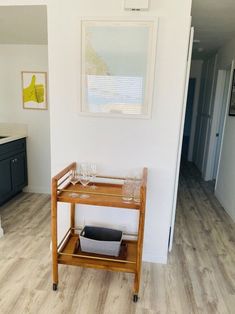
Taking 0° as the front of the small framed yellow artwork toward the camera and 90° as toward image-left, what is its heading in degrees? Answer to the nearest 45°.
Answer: approximately 0°

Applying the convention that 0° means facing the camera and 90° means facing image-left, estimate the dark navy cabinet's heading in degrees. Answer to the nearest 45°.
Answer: approximately 315°

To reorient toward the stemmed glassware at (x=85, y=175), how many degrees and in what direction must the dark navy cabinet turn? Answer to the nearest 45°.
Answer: approximately 45° to its right

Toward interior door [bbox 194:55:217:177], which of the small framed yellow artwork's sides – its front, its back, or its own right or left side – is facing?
left

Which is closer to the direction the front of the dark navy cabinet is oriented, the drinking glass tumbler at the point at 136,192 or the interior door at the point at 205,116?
the drinking glass tumbler

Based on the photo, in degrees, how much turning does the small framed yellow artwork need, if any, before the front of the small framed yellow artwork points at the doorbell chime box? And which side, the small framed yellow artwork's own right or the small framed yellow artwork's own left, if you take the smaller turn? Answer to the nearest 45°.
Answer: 0° — it already faces it
